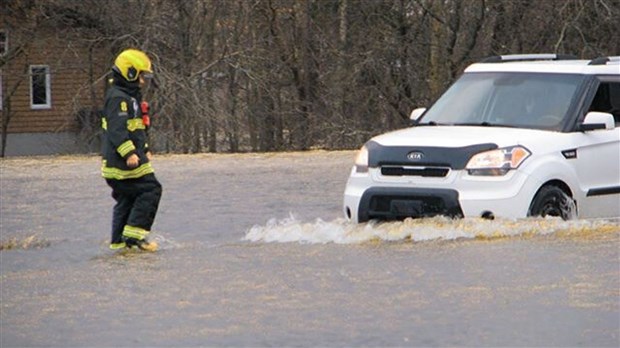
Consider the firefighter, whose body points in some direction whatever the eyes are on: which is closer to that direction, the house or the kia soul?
the kia soul

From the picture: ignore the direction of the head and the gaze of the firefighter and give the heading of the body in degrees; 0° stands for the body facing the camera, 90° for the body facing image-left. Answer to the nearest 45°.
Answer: approximately 270°

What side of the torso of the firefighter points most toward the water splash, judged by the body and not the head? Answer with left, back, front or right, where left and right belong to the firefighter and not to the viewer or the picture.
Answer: front

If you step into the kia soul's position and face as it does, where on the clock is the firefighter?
The firefighter is roughly at 1 o'clock from the kia soul.

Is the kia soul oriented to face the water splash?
yes

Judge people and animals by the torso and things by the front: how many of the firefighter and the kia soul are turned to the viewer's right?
1

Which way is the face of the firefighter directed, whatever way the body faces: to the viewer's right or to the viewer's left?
to the viewer's right

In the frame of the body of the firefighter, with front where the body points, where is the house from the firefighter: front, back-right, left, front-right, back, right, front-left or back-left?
left

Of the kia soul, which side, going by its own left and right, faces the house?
right

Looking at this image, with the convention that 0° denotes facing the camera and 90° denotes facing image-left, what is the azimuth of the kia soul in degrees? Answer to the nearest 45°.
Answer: approximately 45°
